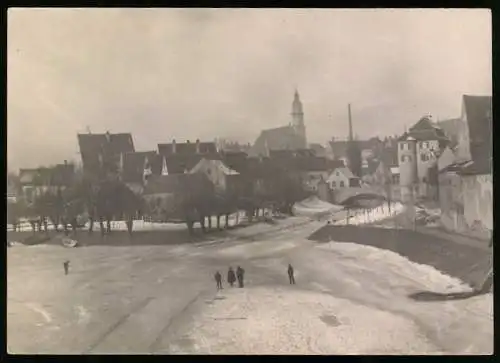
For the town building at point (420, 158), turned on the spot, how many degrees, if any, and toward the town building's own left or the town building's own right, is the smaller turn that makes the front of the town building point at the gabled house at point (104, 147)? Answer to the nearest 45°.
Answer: approximately 90° to the town building's own right

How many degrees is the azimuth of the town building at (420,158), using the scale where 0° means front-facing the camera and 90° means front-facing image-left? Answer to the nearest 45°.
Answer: approximately 0°
